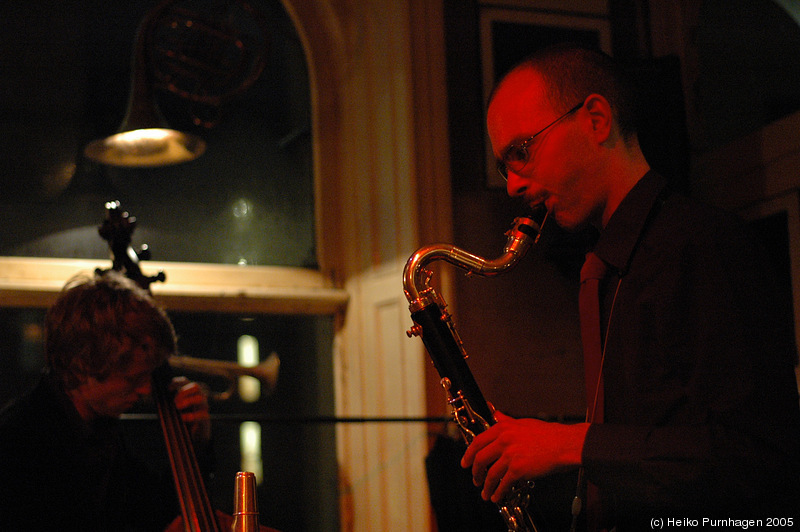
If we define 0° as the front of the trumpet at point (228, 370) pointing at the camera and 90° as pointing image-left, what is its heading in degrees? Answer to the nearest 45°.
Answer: approximately 270°

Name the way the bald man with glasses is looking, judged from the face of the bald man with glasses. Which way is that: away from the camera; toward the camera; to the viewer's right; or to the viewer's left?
to the viewer's left

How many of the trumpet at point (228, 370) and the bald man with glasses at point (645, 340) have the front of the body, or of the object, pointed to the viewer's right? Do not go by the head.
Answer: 1

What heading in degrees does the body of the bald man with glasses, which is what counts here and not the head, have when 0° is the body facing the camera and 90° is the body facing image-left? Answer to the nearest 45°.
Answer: approximately 90°

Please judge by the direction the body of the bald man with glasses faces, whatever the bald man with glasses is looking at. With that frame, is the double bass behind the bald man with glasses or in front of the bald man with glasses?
in front

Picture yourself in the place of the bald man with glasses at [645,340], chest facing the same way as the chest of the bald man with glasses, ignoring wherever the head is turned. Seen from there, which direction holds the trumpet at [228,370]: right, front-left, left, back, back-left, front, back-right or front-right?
front-right

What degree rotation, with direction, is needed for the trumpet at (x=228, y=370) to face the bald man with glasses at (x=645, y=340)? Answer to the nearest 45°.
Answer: approximately 90° to its right

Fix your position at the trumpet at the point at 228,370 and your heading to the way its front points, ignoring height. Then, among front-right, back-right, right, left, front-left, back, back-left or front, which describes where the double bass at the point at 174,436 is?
right
